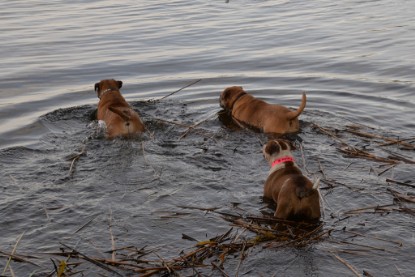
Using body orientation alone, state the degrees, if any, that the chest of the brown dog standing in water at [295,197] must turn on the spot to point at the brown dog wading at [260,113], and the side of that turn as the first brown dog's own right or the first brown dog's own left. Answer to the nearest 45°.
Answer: approximately 45° to the first brown dog's own right

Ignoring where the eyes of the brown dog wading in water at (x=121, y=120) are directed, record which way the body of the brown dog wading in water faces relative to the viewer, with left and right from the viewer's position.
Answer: facing away from the viewer and to the left of the viewer

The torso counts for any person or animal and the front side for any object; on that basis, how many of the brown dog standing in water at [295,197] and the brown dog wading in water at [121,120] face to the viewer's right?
0

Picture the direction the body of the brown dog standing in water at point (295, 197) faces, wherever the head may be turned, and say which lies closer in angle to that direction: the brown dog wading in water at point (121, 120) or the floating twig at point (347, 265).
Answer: the brown dog wading in water

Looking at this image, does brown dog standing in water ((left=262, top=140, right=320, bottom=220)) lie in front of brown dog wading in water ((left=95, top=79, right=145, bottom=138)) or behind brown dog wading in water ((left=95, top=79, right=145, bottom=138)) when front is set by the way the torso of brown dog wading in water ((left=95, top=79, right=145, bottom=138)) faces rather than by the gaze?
behind

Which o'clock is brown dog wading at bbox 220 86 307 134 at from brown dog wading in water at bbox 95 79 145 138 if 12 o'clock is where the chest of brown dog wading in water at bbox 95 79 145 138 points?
brown dog wading at bbox 220 86 307 134 is roughly at 4 o'clock from brown dog wading in water at bbox 95 79 145 138.

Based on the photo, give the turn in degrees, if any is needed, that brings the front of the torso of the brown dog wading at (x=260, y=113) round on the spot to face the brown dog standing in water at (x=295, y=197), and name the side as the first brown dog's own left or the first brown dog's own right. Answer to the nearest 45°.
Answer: approximately 135° to the first brown dog's own left

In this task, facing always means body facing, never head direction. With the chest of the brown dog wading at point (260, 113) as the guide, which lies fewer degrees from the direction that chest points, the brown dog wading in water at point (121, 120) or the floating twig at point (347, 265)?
the brown dog wading in water

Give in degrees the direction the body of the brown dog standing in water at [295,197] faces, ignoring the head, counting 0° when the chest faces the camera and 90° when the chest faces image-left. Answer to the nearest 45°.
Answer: approximately 135°

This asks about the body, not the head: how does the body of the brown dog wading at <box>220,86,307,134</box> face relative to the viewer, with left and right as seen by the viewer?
facing away from the viewer and to the left of the viewer

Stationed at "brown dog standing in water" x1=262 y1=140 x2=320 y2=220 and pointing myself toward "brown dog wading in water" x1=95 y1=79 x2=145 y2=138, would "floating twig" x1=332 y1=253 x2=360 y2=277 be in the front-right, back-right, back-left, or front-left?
back-left
